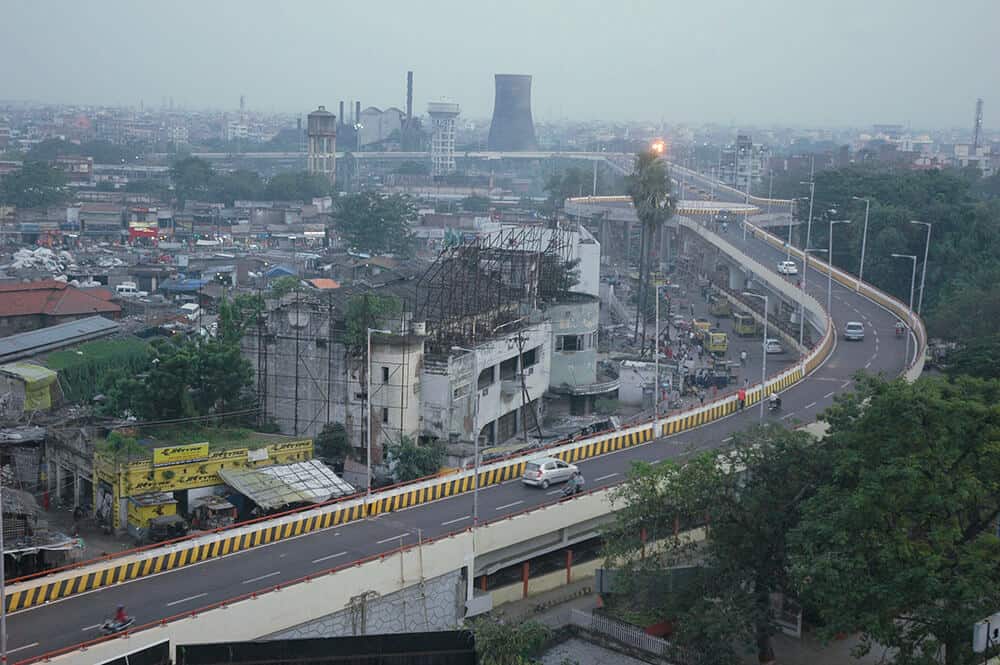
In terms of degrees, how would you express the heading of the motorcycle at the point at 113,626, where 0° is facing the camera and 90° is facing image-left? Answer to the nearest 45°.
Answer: approximately 90°

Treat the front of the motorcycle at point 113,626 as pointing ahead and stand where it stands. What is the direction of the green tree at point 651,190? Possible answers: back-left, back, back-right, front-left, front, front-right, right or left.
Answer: back-right

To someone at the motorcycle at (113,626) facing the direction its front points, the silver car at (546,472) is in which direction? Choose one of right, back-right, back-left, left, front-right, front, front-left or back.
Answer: back-right

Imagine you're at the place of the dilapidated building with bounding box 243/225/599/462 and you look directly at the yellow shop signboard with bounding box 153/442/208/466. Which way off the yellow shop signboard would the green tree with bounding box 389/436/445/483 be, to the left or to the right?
left

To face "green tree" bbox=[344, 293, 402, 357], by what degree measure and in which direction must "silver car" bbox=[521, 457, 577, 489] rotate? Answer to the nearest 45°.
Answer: approximately 90° to its left

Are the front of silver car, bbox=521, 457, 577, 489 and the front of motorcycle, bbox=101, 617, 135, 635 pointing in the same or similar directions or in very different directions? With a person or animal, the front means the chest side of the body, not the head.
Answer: very different directions

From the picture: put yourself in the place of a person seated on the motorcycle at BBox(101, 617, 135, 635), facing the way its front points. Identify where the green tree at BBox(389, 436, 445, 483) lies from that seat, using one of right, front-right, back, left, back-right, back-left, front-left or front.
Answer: back-right

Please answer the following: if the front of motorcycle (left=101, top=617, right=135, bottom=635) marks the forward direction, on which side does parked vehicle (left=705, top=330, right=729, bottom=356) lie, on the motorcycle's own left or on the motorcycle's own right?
on the motorcycle's own right

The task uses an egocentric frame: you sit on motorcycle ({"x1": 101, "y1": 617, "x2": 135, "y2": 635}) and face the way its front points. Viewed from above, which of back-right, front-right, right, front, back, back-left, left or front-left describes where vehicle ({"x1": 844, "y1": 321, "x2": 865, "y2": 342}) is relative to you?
back-right

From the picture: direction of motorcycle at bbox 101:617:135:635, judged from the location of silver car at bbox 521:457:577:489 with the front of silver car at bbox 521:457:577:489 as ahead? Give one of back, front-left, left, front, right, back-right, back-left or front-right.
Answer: back

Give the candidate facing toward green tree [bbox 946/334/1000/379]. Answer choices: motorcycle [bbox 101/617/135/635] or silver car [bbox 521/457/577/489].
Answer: the silver car

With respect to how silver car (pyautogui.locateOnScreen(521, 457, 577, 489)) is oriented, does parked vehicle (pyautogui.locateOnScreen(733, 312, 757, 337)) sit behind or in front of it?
in front

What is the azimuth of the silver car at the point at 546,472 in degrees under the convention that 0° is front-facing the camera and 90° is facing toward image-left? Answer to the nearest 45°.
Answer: approximately 225°

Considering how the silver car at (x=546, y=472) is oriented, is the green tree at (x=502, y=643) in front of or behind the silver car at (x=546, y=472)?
behind

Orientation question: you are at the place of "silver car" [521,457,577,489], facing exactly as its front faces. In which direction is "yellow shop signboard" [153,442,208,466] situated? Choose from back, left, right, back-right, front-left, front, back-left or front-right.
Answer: back-left

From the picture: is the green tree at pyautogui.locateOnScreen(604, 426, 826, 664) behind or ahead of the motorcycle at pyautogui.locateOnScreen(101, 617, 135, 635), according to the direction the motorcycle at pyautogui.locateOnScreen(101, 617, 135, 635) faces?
behind

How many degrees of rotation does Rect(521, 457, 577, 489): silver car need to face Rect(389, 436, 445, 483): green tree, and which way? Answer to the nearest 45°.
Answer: approximately 90° to its left

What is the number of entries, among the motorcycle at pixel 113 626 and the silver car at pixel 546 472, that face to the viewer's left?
1
